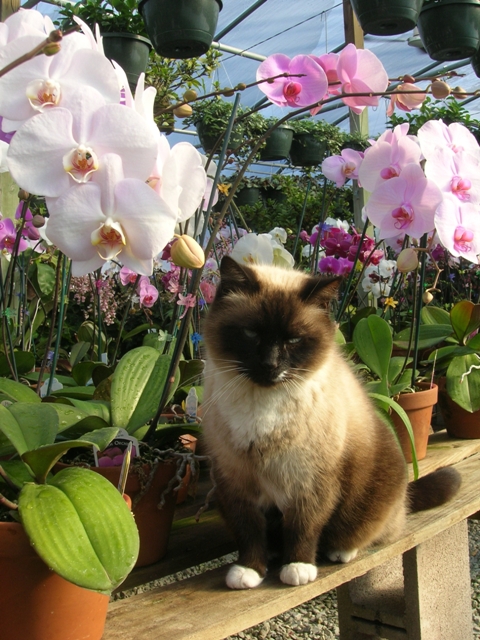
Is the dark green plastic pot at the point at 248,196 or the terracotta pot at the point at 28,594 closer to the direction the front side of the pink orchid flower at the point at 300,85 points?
the terracotta pot

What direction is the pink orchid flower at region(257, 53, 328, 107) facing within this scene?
toward the camera

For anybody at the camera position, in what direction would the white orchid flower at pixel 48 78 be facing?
facing the viewer

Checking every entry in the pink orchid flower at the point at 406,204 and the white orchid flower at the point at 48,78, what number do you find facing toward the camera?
2

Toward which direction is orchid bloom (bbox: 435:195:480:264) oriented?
toward the camera

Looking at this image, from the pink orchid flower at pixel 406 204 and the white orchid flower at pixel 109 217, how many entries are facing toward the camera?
2

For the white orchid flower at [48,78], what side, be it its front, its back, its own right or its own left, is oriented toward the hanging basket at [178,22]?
back

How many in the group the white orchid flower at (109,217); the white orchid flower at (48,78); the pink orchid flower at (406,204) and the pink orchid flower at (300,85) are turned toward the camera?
4

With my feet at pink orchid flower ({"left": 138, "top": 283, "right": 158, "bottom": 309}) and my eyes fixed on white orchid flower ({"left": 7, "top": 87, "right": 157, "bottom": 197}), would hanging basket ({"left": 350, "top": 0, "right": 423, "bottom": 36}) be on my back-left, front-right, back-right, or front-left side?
back-left

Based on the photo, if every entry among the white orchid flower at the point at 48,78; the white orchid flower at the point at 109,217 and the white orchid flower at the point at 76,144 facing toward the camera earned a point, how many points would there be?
3
